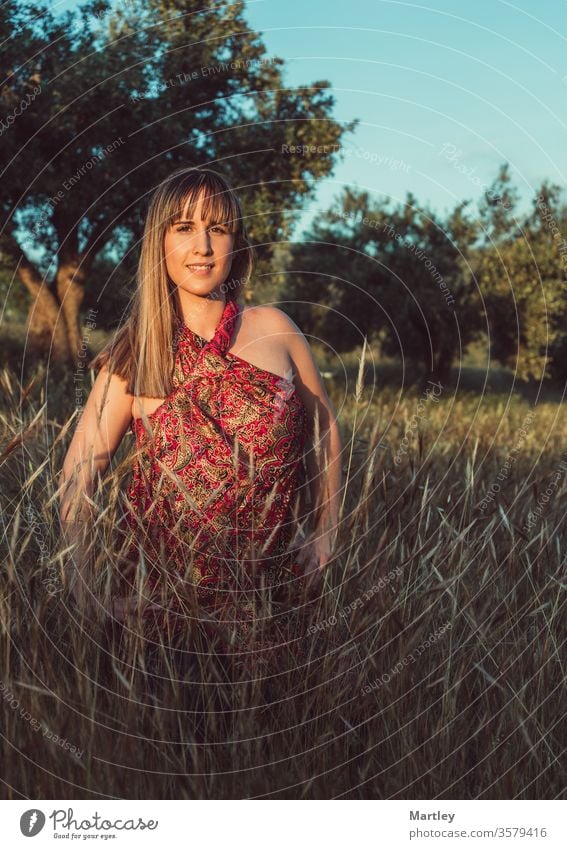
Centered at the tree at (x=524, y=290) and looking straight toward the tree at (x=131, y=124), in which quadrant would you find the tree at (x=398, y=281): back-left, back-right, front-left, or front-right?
front-right

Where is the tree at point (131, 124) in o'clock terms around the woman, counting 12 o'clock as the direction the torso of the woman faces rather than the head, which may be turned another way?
The tree is roughly at 6 o'clock from the woman.

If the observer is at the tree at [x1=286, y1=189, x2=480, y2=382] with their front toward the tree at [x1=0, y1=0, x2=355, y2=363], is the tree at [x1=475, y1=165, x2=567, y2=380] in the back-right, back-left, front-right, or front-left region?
back-left

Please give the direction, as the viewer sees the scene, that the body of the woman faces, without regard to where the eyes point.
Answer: toward the camera

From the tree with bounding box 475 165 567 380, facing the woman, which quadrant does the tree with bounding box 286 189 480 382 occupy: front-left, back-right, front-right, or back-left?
front-right

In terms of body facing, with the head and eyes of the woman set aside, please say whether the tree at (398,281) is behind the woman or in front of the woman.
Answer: behind

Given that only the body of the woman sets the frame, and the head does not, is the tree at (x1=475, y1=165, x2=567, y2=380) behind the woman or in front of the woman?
behind

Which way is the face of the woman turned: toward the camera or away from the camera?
toward the camera
